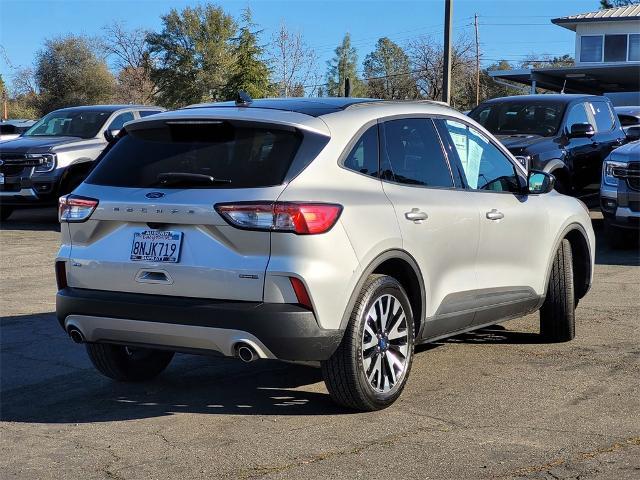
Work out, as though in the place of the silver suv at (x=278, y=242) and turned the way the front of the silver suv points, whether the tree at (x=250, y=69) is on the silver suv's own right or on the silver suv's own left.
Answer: on the silver suv's own left

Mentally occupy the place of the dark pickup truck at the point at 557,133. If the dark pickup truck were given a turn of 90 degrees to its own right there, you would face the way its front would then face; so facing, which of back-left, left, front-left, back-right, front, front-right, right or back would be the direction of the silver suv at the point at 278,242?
back-left

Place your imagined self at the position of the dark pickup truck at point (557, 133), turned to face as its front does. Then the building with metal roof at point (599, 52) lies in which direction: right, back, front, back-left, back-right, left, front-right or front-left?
back-right

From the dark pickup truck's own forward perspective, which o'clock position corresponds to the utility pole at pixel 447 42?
The utility pole is roughly at 4 o'clock from the dark pickup truck.

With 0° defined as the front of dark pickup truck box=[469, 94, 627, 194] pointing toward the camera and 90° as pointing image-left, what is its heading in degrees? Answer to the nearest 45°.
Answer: approximately 45°

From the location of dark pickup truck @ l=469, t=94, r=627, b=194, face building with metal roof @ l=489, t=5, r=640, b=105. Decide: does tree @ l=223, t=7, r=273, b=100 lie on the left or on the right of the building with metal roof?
left

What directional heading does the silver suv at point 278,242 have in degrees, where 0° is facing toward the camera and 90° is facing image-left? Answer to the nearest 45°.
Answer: approximately 225°

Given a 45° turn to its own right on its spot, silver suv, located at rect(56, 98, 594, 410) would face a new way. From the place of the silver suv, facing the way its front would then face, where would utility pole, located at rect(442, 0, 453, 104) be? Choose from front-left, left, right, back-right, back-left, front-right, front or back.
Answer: left
